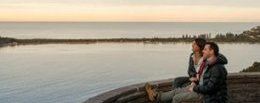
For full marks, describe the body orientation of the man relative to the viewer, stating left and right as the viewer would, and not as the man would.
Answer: facing to the left of the viewer
